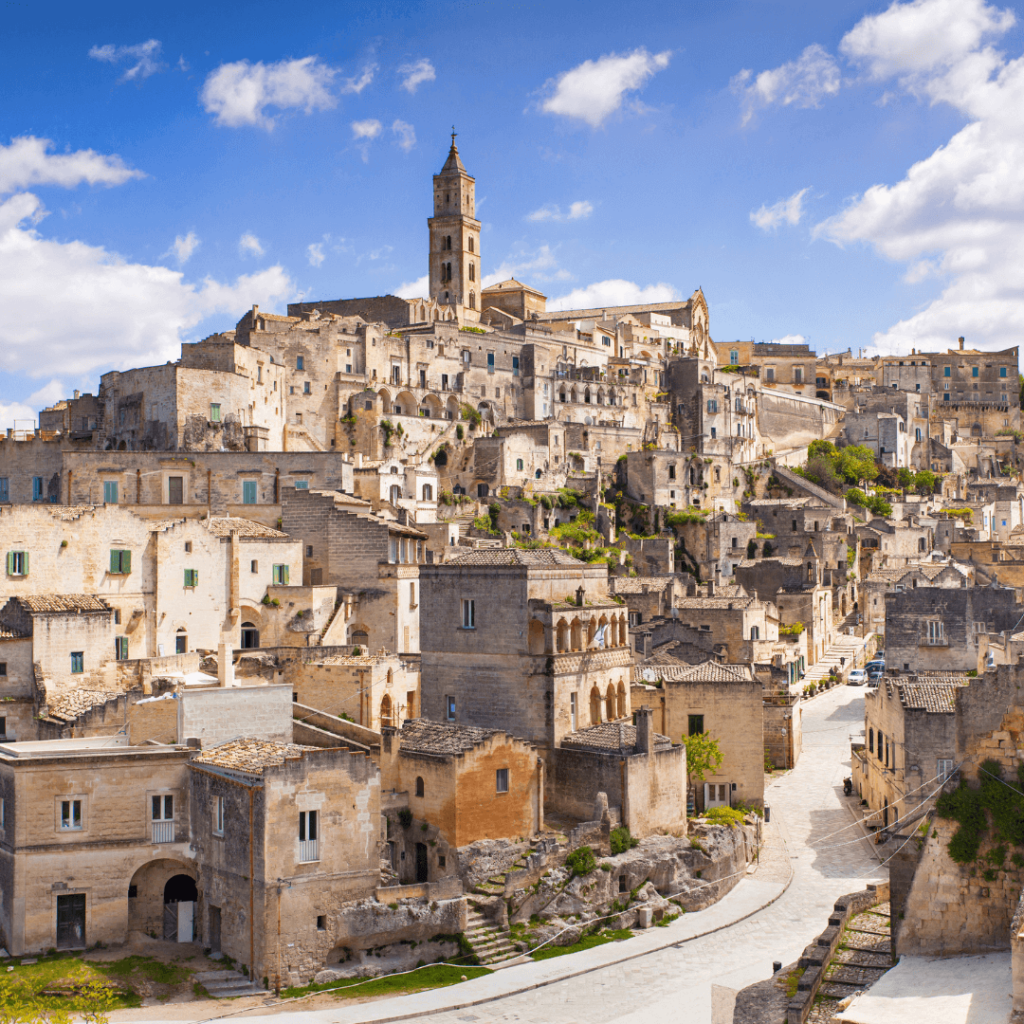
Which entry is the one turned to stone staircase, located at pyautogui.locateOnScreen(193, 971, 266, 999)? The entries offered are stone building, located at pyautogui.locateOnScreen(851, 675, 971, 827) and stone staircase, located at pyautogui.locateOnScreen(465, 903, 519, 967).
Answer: the stone building

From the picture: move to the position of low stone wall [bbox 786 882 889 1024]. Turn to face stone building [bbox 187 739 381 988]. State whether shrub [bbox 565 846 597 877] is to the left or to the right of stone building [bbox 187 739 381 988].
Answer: right

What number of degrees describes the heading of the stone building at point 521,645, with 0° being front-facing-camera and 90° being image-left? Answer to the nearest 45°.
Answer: approximately 315°

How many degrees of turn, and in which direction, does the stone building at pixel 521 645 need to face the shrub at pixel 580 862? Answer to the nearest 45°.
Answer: approximately 45° to its right

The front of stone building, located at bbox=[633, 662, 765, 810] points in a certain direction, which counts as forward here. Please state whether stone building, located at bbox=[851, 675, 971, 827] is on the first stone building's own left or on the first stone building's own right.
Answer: on the first stone building's own left

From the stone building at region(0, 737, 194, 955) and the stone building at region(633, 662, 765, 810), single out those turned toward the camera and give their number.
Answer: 2

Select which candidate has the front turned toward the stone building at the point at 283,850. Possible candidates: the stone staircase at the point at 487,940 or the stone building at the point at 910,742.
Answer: the stone building at the point at 910,742
